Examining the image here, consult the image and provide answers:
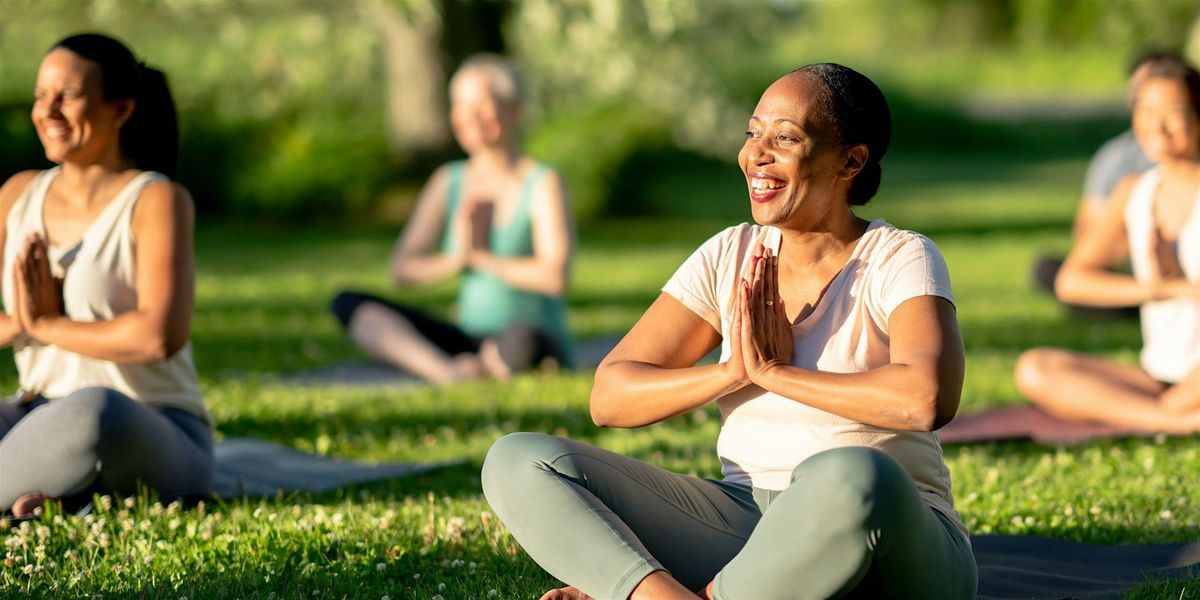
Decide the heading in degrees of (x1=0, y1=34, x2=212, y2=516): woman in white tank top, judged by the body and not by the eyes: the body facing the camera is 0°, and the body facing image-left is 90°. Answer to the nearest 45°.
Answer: approximately 45°

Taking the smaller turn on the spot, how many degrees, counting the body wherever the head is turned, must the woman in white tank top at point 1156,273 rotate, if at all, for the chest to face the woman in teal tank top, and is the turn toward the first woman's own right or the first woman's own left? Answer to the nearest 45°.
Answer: approximately 90° to the first woman's own right

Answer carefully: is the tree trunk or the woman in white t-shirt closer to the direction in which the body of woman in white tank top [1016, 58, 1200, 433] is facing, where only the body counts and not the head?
the woman in white t-shirt

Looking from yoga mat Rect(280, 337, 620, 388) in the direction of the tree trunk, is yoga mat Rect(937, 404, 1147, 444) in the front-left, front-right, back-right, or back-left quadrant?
back-right

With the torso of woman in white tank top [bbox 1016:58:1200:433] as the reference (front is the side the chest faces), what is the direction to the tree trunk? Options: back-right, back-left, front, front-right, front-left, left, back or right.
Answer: back-right

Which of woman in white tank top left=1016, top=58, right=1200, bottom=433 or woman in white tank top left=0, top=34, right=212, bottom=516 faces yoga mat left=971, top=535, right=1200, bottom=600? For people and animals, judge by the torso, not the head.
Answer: woman in white tank top left=1016, top=58, right=1200, bottom=433

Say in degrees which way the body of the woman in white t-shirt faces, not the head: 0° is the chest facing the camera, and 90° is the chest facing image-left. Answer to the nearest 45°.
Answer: approximately 45°

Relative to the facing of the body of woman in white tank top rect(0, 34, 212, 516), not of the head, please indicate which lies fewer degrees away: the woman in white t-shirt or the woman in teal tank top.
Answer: the woman in white t-shirt

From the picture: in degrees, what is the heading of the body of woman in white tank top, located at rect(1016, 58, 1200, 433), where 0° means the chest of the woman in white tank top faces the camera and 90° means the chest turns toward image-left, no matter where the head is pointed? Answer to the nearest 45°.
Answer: approximately 0°

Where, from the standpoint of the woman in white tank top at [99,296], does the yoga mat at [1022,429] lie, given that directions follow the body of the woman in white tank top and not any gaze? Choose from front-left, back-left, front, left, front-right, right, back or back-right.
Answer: back-left

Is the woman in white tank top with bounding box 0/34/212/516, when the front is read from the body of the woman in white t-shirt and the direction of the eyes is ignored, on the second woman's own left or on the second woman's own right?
on the second woman's own right

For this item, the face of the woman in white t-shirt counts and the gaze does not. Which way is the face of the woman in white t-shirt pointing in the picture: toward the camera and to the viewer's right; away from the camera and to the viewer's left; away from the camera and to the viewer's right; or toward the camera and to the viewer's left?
toward the camera and to the viewer's left
